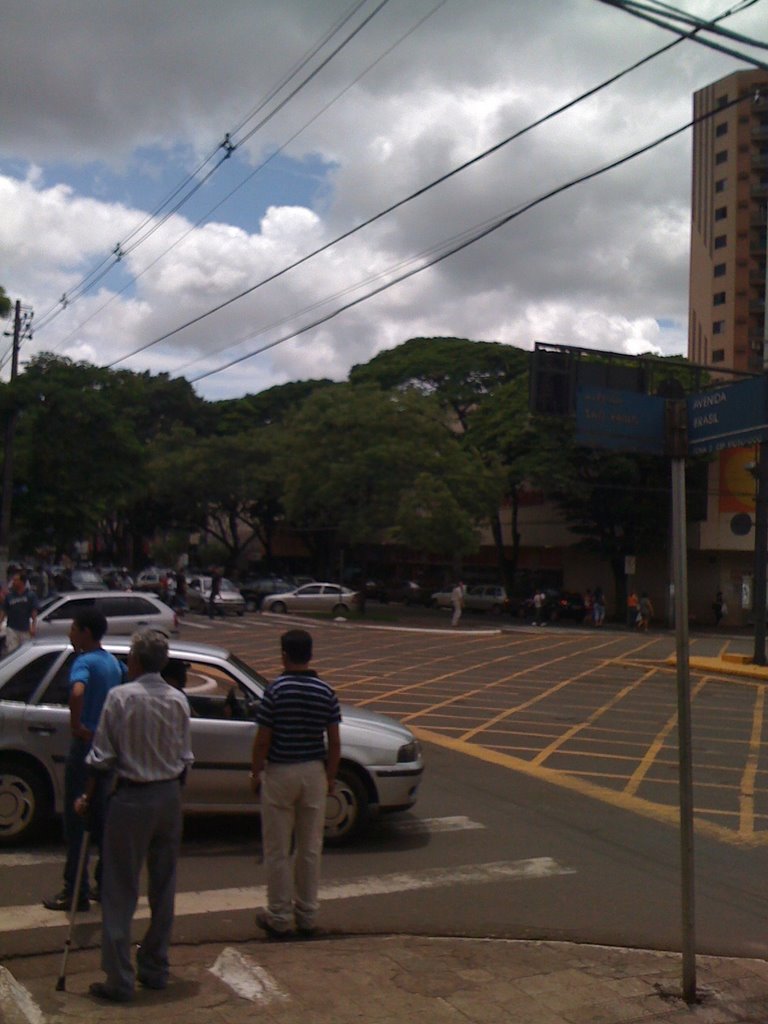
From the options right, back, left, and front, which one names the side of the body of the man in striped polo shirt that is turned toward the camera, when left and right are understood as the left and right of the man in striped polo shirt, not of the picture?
back

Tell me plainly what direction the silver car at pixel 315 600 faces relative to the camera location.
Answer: facing to the left of the viewer

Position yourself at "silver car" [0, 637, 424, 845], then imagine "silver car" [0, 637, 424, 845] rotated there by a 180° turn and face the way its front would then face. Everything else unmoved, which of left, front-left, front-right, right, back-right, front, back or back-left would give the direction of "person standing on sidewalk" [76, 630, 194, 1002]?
left

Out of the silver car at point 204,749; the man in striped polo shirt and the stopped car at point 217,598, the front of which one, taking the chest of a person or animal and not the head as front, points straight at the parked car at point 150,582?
the man in striped polo shirt

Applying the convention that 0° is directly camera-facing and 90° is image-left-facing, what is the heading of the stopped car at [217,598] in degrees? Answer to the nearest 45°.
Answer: approximately 315°

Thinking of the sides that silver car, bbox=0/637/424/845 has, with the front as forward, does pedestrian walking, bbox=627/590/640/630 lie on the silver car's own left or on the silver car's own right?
on the silver car's own left

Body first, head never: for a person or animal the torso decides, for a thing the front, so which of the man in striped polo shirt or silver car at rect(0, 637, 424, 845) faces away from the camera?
the man in striped polo shirt

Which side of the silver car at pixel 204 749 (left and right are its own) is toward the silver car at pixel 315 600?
left

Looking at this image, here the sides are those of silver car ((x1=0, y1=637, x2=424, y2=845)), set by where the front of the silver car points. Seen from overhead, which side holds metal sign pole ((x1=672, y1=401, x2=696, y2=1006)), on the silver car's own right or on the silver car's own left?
on the silver car's own right

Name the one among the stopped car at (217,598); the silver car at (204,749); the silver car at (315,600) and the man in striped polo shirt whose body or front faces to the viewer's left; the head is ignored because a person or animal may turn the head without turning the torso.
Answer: the silver car at (315,600)

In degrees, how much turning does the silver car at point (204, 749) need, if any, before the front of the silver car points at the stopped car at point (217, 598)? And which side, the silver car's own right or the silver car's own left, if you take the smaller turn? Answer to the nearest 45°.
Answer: approximately 90° to the silver car's own left

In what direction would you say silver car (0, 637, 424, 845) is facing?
to the viewer's right

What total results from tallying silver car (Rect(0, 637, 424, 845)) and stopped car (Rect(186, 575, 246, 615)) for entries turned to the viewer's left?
0

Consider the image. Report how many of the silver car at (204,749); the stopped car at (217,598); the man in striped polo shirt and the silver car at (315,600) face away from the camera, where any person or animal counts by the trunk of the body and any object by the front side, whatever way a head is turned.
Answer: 1

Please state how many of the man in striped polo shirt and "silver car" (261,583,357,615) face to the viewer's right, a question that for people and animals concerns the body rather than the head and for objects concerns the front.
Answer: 0

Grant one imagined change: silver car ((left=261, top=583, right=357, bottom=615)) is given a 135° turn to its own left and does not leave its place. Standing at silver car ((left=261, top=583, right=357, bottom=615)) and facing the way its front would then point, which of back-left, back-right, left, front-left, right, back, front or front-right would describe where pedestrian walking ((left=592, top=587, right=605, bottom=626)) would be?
front-left

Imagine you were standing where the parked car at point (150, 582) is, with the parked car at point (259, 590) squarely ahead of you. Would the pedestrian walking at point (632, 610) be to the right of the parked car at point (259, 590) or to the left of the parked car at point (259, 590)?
right
